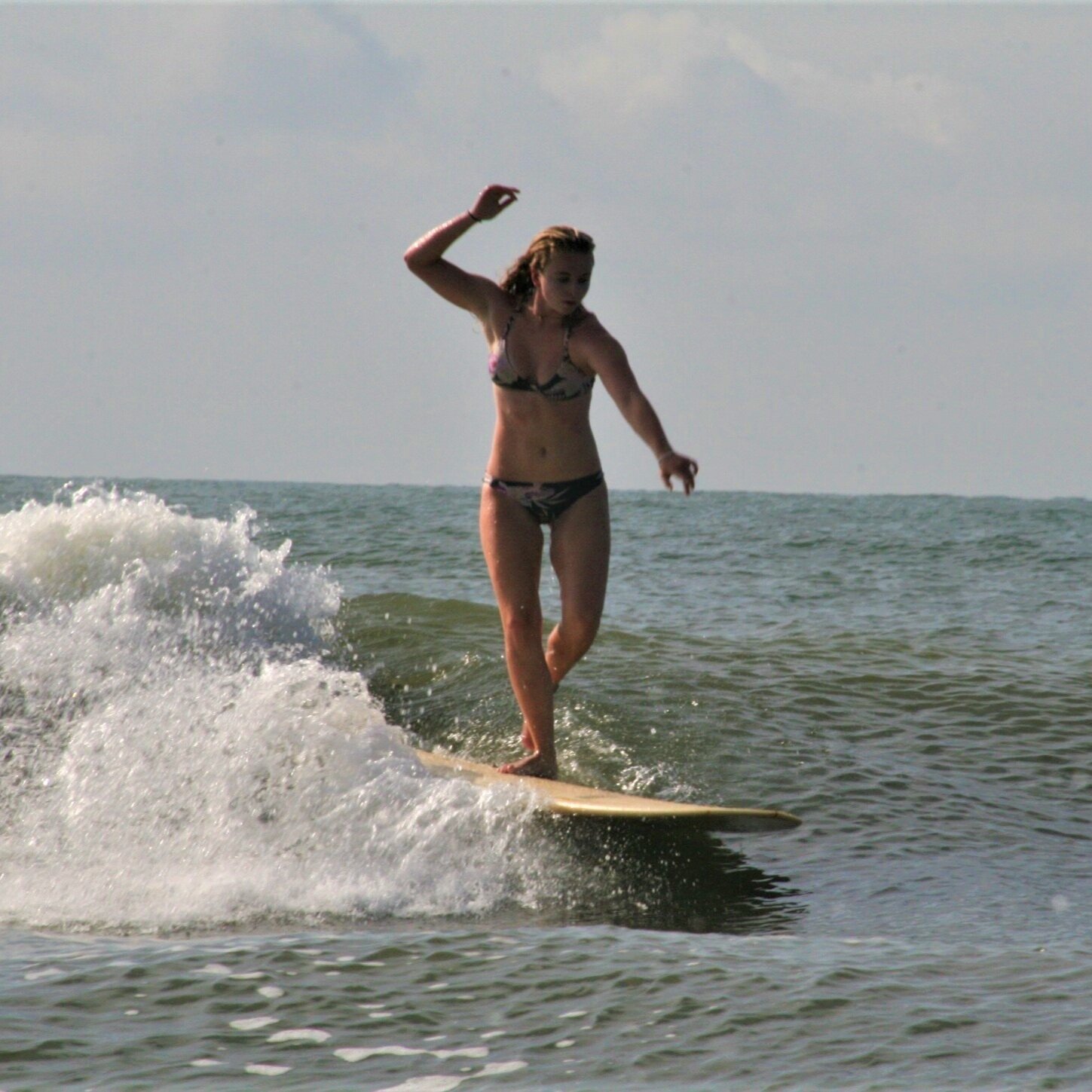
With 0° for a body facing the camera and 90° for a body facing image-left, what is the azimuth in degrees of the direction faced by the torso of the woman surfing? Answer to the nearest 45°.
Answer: approximately 0°

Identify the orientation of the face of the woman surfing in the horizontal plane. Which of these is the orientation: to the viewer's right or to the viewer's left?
to the viewer's right

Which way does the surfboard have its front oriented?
to the viewer's right
